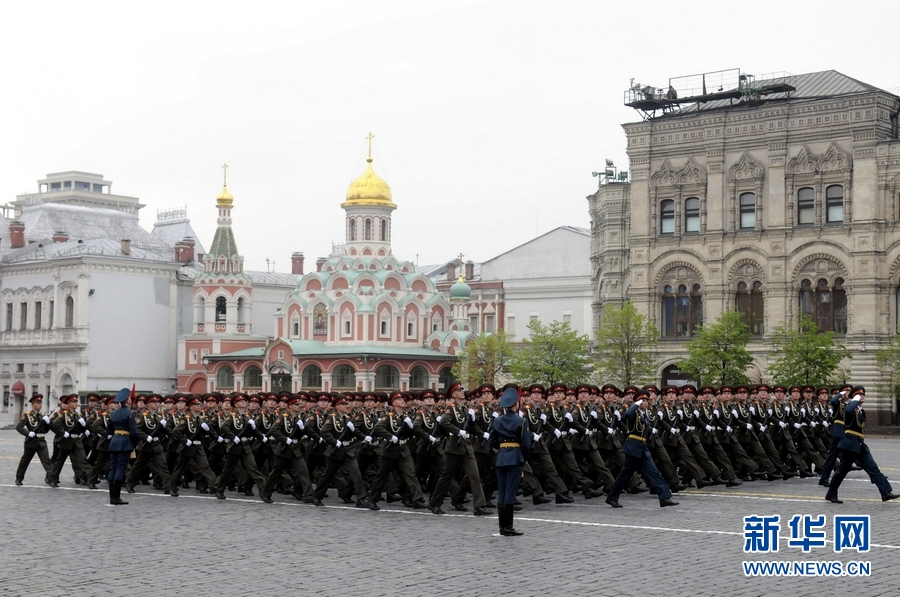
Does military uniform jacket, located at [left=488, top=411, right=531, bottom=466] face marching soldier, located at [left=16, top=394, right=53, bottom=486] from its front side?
no

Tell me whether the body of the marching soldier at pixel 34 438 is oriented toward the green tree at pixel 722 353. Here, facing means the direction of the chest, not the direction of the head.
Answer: no

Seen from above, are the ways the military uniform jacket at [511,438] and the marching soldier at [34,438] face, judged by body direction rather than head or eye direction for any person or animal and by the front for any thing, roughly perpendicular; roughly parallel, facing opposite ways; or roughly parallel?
roughly perpendicular
